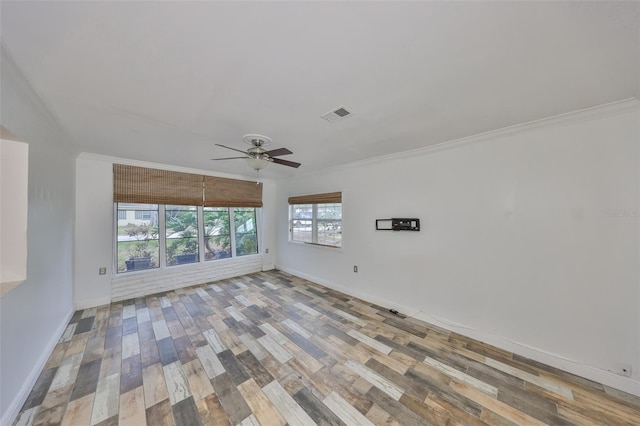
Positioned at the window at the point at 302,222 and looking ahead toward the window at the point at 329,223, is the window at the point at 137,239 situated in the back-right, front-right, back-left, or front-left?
back-right

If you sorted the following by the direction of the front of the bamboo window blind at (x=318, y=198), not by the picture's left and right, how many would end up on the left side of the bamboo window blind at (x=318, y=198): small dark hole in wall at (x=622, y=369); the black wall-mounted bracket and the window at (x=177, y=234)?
2

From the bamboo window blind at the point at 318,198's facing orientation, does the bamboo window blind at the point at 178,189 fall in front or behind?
in front

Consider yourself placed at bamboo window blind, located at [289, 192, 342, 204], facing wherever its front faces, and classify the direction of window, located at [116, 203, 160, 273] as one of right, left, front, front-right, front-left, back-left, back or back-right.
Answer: front-right

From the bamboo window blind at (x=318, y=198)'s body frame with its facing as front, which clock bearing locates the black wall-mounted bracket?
The black wall-mounted bracket is roughly at 9 o'clock from the bamboo window blind.

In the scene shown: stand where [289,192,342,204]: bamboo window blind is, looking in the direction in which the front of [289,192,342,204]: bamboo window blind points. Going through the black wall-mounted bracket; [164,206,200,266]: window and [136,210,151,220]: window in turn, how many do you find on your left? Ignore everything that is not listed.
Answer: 1

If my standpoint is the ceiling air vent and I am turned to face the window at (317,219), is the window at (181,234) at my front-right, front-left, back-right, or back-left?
front-left

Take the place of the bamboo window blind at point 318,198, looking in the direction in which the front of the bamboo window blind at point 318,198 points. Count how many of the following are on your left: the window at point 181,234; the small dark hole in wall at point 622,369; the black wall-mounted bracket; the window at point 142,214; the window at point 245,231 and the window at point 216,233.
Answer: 2

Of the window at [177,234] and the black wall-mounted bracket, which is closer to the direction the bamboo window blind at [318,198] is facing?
the window

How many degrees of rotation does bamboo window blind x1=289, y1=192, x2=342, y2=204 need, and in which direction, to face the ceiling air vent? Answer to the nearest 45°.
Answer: approximately 45° to its left

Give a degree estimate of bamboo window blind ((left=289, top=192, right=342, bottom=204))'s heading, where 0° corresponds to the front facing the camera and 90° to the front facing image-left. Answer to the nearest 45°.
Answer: approximately 45°

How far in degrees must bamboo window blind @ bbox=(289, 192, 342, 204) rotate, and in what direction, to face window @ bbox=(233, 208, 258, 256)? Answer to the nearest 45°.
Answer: approximately 90° to its right

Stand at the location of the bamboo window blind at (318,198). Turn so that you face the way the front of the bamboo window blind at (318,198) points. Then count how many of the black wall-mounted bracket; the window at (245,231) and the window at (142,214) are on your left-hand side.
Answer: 1

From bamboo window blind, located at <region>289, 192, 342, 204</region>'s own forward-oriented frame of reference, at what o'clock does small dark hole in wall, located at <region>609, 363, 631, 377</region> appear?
The small dark hole in wall is roughly at 9 o'clock from the bamboo window blind.

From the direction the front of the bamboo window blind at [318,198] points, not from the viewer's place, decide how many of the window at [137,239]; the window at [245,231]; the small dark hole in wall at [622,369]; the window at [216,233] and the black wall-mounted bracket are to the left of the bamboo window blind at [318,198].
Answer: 2
